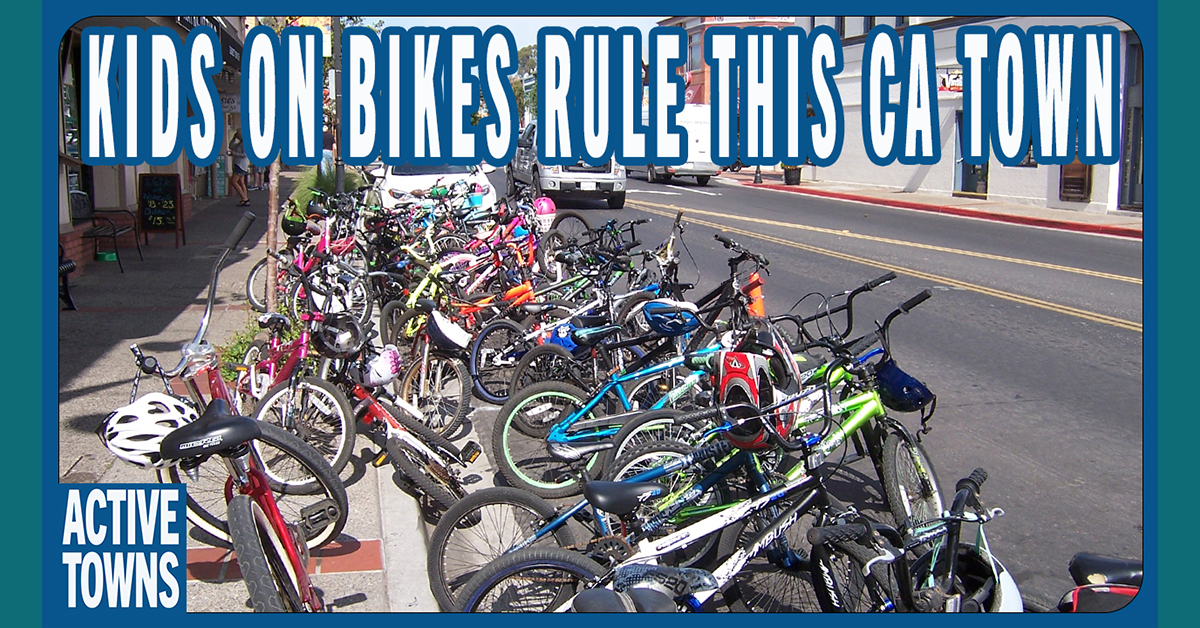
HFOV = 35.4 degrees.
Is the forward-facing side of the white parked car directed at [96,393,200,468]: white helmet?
yes

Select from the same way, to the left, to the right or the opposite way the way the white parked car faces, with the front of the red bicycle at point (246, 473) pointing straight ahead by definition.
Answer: the opposite way

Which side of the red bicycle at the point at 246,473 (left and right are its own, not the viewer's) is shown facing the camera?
back

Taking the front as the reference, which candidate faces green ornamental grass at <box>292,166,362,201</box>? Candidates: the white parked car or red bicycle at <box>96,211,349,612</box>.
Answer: the red bicycle

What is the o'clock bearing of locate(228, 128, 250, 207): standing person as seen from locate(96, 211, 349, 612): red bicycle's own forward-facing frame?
The standing person is roughly at 12 o'clock from the red bicycle.

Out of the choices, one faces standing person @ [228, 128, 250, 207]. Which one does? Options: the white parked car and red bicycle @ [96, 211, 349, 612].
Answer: the red bicycle

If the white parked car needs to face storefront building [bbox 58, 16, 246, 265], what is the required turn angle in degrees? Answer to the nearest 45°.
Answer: approximately 45° to its right

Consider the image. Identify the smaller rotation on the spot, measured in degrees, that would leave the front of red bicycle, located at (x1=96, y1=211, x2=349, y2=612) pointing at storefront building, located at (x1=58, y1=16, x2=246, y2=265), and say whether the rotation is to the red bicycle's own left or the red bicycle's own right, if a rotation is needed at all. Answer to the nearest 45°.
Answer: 0° — it already faces it

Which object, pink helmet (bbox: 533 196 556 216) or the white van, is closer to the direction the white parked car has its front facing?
the pink helmet

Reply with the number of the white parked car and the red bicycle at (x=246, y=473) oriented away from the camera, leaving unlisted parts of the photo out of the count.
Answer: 1

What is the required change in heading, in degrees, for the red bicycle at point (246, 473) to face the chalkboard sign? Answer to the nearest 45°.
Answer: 0° — it already faces it
